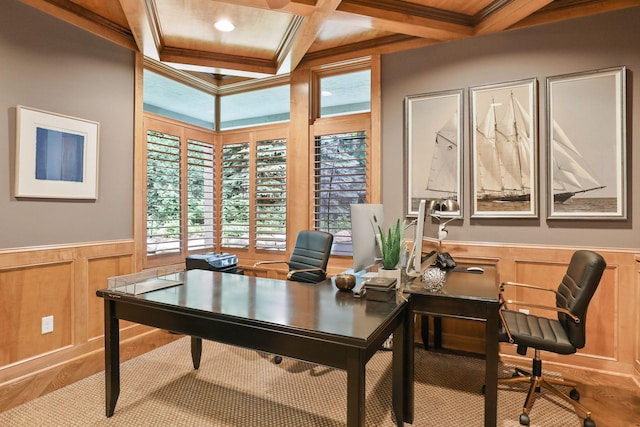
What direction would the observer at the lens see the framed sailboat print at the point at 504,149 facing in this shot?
facing the viewer and to the left of the viewer

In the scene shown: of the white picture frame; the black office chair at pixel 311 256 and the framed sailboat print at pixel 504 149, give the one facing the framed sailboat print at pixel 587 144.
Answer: the white picture frame

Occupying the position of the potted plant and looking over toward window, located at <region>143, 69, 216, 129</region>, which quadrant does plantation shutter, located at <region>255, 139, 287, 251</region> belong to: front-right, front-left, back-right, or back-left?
front-right

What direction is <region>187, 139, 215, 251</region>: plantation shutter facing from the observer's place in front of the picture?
facing the viewer and to the right of the viewer

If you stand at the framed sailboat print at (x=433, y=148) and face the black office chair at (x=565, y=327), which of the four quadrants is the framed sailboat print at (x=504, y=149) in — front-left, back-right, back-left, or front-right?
front-left

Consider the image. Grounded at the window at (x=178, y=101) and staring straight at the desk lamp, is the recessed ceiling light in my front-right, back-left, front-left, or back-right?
front-right

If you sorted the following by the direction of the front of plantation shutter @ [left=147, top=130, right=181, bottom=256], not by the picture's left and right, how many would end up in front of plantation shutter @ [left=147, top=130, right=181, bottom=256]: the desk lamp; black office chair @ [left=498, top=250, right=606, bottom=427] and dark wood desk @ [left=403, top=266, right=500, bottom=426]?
3

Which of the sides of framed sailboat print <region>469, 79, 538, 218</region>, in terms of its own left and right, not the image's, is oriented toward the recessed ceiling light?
front

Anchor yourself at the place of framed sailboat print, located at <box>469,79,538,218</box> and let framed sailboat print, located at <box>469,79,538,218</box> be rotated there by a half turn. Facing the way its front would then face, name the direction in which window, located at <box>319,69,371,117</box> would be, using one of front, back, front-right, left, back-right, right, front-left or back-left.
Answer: back-left

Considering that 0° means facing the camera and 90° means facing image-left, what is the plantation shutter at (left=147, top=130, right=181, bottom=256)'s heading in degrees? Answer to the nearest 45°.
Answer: approximately 315°

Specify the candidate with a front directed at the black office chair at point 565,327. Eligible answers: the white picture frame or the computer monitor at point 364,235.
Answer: the white picture frame

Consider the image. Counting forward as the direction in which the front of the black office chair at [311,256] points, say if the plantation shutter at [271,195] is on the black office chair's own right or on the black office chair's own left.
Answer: on the black office chair's own right

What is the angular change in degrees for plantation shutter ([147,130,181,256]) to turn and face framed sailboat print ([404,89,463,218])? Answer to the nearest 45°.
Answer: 0° — it already faces it

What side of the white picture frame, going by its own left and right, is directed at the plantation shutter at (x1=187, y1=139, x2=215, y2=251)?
left

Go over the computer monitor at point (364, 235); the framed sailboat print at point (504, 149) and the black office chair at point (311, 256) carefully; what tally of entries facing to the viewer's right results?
0

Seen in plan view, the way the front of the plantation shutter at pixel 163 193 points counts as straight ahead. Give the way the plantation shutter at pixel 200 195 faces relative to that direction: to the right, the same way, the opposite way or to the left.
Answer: the same way

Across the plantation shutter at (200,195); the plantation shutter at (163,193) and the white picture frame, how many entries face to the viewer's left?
0

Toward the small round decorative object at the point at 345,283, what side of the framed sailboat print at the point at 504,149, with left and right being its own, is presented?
front

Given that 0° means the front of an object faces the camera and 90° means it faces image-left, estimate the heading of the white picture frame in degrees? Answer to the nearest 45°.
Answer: approximately 315°

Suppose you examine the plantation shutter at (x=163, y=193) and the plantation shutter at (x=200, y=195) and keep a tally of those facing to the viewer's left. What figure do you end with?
0
